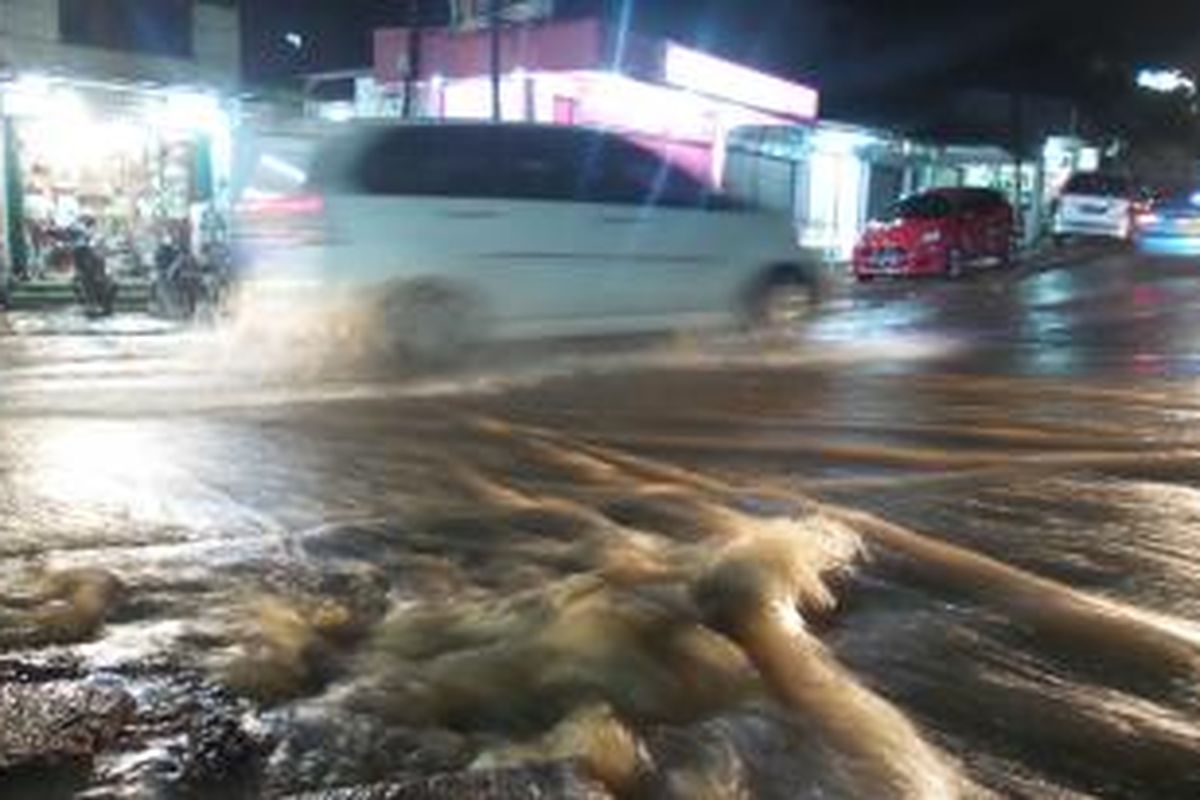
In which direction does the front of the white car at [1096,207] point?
away from the camera

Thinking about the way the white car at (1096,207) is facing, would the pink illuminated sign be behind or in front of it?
behind

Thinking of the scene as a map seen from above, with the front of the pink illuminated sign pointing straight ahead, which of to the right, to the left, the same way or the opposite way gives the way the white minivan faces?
to the left

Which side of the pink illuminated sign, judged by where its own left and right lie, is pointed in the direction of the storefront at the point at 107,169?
right

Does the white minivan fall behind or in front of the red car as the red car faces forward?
in front

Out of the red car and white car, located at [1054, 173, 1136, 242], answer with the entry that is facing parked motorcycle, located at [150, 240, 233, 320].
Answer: the red car

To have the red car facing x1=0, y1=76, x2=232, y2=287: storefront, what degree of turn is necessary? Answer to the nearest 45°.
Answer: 0° — it already faces it

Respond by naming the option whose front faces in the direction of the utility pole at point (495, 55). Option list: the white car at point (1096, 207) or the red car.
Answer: the red car

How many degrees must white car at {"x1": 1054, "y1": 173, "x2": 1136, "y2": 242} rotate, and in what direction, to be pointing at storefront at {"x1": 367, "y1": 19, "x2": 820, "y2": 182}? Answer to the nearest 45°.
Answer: approximately 135° to its left

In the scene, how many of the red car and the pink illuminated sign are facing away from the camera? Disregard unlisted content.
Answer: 0

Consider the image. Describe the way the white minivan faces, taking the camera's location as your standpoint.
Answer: facing away from the viewer and to the right of the viewer

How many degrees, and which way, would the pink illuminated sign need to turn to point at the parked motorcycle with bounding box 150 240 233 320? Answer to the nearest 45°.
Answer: approximately 90° to its right

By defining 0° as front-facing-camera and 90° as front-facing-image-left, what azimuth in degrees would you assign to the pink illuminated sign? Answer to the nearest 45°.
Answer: approximately 315°
